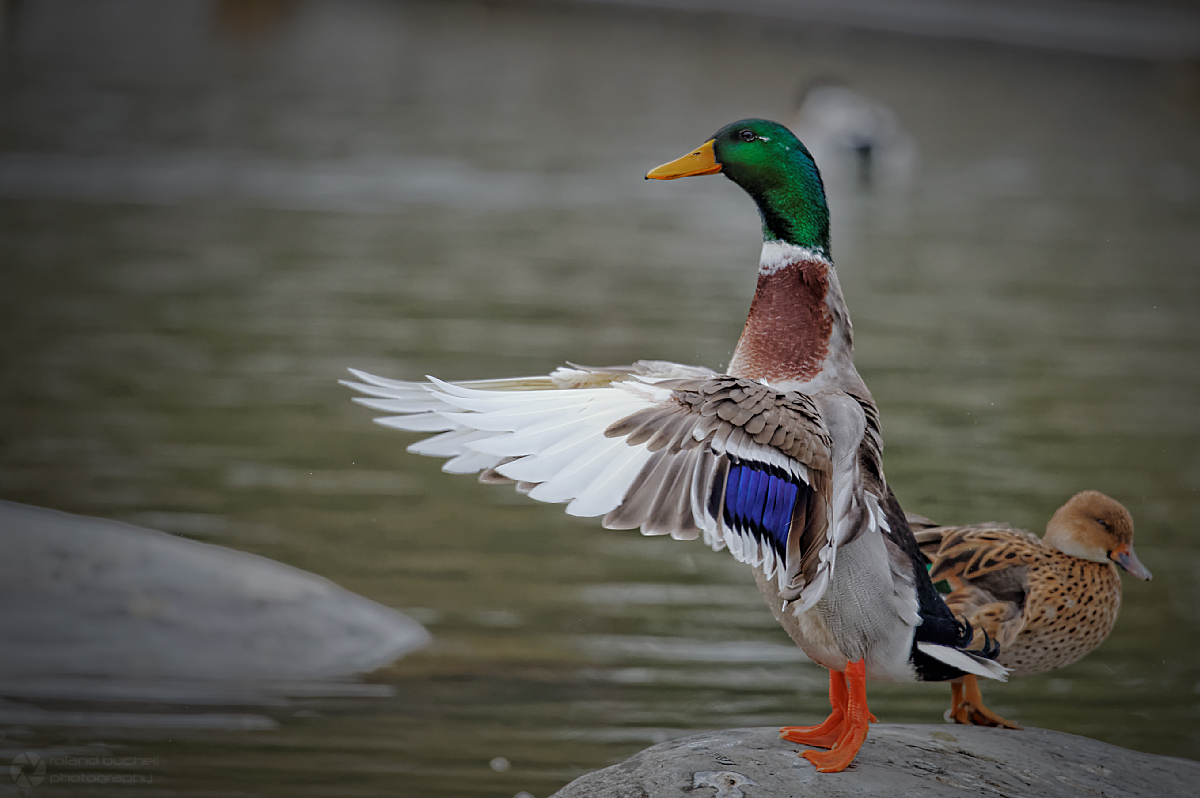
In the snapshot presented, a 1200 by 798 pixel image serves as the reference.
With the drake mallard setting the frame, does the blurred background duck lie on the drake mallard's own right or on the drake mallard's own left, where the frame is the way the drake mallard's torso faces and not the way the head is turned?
on the drake mallard's own right

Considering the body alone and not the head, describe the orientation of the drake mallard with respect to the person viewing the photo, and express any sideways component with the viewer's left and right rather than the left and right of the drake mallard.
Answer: facing to the left of the viewer
